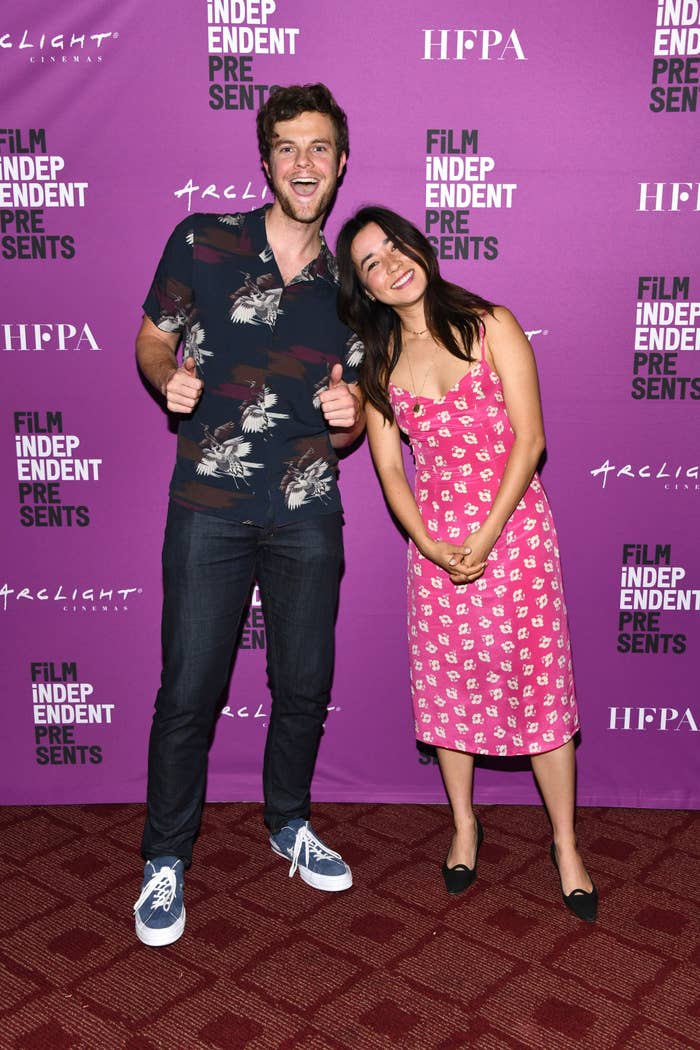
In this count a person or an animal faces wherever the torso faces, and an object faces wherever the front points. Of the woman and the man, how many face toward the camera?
2

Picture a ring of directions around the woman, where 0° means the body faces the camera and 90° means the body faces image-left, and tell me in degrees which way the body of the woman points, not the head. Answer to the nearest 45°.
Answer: approximately 0°
